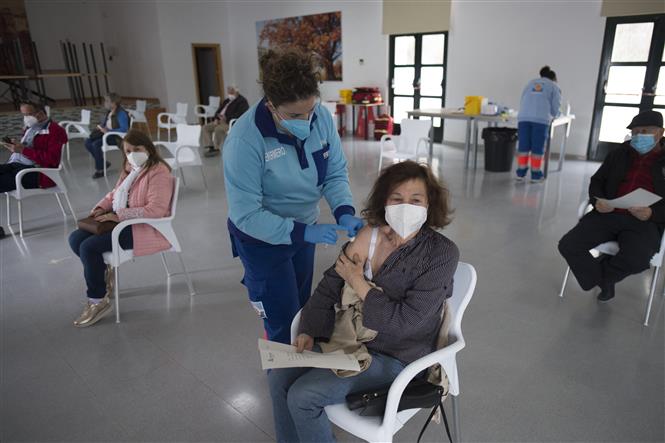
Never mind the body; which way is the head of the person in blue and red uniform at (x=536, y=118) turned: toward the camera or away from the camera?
away from the camera

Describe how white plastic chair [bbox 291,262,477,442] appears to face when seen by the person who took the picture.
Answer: facing the viewer and to the left of the viewer

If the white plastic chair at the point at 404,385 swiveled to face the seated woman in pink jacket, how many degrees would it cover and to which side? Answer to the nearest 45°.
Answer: approximately 90° to its right

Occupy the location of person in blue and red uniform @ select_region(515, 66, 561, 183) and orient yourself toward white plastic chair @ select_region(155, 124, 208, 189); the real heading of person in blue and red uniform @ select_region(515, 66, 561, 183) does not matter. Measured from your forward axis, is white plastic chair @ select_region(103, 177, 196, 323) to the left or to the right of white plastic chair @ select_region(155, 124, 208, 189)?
left

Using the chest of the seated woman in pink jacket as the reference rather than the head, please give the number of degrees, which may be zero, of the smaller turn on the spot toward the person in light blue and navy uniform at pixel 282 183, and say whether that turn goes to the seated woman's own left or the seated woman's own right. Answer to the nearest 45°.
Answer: approximately 45° to the seated woman's own left

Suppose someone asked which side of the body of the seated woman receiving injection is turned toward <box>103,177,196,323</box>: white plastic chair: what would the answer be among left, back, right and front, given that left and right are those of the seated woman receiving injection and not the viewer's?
right

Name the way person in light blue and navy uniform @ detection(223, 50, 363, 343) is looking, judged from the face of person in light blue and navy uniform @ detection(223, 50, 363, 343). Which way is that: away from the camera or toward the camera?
toward the camera

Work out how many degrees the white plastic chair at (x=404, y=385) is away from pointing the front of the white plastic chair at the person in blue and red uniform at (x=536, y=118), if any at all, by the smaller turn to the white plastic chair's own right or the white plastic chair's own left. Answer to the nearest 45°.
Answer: approximately 135° to the white plastic chair's own right

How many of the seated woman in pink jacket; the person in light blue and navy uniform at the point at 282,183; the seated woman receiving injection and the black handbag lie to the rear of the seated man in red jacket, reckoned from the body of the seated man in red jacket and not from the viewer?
0

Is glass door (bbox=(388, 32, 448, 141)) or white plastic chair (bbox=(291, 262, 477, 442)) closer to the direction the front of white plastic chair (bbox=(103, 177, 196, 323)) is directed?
the white plastic chair

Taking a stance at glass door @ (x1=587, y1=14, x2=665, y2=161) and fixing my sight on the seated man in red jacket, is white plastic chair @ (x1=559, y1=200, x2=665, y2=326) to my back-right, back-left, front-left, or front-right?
front-left

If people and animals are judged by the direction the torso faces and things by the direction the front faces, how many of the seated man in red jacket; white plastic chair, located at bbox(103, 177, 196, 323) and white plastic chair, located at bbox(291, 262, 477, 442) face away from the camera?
0

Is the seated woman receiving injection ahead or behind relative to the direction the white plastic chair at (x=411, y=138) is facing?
ahead

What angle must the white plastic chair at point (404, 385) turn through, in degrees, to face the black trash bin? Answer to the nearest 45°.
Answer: approximately 135° to its right
